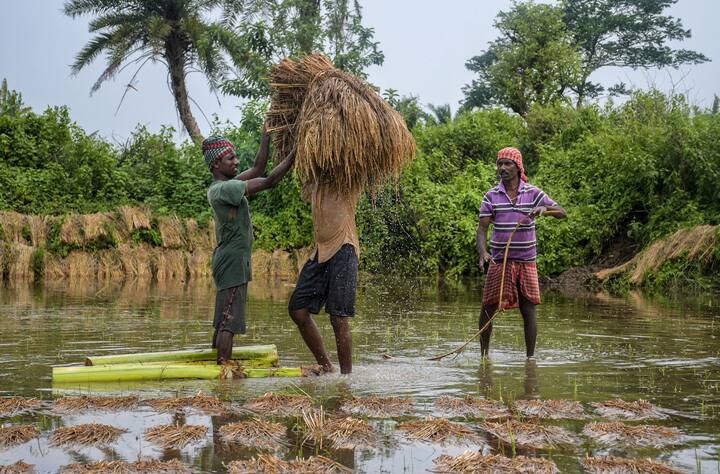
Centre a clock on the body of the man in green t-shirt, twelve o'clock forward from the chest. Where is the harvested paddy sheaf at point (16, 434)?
The harvested paddy sheaf is roughly at 4 o'clock from the man in green t-shirt.

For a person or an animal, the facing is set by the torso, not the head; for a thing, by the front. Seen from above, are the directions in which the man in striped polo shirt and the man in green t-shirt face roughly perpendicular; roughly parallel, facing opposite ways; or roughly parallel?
roughly perpendicular

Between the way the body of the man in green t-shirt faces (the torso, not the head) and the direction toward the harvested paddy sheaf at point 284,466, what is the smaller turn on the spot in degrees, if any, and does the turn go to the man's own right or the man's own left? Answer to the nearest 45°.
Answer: approximately 90° to the man's own right

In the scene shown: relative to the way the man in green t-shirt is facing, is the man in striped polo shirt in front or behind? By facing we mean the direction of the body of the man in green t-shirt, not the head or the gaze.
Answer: in front

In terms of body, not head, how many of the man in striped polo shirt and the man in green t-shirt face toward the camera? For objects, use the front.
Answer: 1

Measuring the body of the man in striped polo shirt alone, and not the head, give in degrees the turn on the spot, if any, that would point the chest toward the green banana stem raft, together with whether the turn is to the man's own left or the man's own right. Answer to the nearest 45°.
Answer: approximately 45° to the man's own right

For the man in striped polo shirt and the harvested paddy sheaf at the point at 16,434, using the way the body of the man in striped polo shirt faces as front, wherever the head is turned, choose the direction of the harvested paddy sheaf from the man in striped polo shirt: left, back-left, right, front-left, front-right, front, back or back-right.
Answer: front-right

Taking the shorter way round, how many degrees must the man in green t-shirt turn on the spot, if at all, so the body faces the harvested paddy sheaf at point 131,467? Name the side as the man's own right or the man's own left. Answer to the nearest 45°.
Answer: approximately 90° to the man's own right

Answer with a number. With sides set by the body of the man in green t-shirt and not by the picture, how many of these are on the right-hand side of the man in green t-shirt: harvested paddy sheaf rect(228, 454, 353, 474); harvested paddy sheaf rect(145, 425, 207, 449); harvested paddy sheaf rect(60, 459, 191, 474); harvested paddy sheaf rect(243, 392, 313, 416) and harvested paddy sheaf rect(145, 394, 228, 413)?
5

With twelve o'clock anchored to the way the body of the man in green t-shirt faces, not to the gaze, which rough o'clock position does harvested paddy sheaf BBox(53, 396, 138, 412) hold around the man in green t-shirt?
The harvested paddy sheaf is roughly at 4 o'clock from the man in green t-shirt.

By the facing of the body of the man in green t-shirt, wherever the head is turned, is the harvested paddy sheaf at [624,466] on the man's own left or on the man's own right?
on the man's own right

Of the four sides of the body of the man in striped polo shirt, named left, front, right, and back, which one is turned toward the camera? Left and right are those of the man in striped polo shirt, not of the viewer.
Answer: front

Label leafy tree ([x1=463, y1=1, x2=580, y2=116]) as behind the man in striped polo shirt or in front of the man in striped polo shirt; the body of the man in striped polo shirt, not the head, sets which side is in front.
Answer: behind

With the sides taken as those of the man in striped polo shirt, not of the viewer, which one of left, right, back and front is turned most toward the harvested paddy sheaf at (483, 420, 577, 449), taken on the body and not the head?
front

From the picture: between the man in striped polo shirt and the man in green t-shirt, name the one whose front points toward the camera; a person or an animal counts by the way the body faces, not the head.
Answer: the man in striped polo shirt

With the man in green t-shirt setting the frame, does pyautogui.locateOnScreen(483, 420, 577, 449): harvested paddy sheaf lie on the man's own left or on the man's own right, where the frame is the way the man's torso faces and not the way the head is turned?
on the man's own right

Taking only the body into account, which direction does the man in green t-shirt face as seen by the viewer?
to the viewer's right
